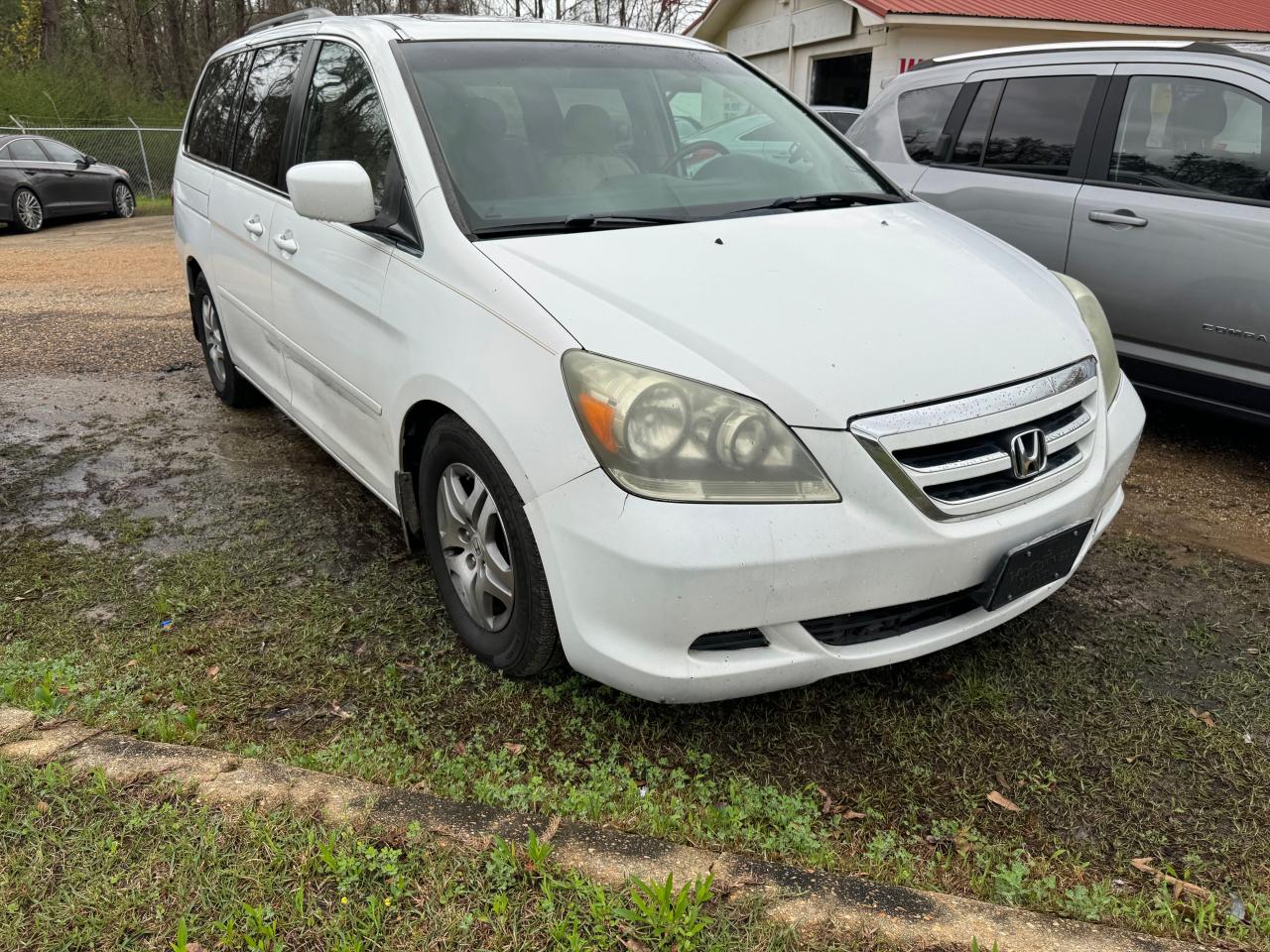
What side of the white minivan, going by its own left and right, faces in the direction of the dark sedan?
back

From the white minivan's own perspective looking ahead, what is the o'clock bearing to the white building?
The white building is roughly at 8 o'clock from the white minivan.

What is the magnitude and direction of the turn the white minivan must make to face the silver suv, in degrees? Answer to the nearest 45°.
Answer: approximately 90° to its left

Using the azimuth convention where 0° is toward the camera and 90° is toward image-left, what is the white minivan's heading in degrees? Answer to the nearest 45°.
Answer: approximately 315°

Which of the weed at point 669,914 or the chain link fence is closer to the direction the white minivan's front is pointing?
the weed

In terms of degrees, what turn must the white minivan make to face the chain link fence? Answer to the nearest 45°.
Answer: approximately 180°

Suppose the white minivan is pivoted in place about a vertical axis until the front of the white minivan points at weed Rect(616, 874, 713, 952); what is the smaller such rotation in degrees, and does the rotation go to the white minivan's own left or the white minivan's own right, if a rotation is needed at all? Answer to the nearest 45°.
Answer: approximately 45° to the white minivan's own right

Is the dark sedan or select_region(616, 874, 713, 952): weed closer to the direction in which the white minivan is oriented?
the weed
